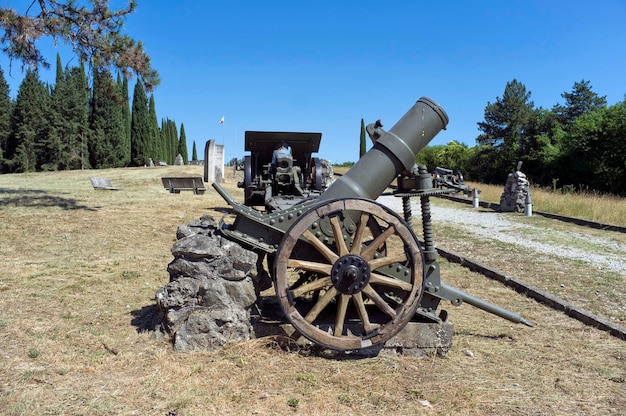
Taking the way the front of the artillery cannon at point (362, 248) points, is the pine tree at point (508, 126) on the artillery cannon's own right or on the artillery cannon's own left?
on the artillery cannon's own left

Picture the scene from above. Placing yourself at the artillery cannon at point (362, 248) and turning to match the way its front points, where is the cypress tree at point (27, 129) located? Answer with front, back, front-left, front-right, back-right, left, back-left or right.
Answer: back-left

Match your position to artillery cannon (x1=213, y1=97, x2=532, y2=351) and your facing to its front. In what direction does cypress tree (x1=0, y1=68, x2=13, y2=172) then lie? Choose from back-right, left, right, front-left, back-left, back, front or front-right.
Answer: back-left

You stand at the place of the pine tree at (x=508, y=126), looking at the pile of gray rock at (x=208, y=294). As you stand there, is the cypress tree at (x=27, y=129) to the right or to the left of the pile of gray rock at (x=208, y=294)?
right

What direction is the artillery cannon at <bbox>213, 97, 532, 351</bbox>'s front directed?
to the viewer's right

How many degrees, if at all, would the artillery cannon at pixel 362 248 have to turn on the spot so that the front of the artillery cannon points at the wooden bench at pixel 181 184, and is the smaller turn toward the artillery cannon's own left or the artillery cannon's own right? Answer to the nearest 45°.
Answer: approximately 135° to the artillery cannon's own left

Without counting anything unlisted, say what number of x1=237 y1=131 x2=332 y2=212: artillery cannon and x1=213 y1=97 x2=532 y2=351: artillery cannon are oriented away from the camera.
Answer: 1

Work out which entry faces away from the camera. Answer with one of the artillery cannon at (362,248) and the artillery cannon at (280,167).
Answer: the artillery cannon at (280,167)

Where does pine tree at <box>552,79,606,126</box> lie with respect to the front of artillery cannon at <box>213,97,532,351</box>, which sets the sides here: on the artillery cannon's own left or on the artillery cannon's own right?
on the artillery cannon's own left

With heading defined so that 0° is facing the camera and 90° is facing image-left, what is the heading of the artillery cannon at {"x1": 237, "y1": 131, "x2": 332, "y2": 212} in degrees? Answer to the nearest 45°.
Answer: approximately 180°

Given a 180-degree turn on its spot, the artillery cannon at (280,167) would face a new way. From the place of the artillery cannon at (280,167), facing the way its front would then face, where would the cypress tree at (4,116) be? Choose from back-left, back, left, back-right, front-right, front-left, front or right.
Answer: back-right

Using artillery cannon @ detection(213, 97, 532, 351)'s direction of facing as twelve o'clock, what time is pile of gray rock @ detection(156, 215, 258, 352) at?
The pile of gray rock is roughly at 6 o'clock from the artillery cannon.

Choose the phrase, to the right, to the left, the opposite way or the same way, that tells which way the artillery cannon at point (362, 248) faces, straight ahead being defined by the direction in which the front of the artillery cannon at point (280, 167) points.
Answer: to the right

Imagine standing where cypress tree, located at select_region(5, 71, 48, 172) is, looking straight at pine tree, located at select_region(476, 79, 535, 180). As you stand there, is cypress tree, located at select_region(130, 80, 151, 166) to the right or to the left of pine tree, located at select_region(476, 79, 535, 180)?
left

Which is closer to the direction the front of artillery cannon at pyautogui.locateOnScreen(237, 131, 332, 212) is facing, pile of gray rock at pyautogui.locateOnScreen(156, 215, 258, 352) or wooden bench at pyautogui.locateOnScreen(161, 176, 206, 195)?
the wooden bench

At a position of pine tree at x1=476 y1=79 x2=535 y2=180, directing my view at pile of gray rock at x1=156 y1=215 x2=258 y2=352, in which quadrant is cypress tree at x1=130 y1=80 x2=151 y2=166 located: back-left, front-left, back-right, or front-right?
front-right

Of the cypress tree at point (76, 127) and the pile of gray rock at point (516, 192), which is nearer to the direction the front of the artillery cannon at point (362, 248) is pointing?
the pile of gray rock
